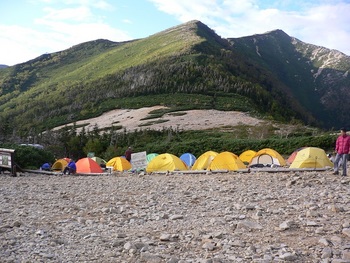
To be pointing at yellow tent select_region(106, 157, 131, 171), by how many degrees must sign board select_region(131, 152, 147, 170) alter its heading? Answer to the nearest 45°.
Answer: approximately 135° to its right

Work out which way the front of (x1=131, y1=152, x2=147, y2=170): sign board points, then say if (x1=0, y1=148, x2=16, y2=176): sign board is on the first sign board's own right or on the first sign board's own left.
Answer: on the first sign board's own right

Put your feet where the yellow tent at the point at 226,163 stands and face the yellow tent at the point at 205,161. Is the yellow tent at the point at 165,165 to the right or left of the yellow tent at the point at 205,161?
left

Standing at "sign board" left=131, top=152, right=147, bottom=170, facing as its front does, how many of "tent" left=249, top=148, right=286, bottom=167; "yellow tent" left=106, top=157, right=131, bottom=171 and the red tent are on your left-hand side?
1

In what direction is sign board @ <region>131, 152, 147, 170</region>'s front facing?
toward the camera

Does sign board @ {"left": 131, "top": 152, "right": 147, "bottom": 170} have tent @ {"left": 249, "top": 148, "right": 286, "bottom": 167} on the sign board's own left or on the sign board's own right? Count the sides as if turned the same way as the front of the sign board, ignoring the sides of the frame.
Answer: on the sign board's own left

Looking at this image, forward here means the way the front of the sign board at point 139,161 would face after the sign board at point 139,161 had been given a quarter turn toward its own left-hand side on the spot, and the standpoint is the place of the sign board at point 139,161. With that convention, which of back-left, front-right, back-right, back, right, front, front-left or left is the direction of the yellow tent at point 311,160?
front-right
